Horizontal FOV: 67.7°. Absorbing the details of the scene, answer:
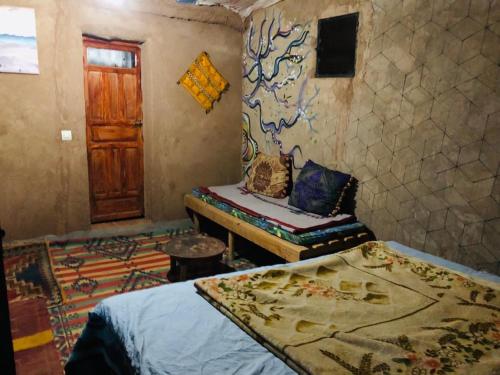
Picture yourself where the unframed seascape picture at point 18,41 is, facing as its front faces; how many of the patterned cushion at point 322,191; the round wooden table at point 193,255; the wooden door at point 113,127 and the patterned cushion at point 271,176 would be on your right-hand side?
0

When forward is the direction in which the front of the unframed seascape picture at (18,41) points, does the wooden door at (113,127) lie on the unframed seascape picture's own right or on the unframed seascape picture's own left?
on the unframed seascape picture's own left

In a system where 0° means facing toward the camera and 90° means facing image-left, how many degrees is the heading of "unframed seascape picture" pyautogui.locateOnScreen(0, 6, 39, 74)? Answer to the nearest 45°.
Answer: approximately 0°

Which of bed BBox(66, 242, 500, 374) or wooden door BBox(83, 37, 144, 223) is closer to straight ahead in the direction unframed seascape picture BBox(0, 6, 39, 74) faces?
the bed

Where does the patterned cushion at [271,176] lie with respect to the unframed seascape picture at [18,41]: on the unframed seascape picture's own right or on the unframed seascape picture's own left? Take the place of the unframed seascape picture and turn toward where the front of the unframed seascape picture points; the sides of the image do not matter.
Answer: on the unframed seascape picture's own left

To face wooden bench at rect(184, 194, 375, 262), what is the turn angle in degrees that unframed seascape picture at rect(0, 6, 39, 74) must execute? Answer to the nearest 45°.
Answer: approximately 45° to its left

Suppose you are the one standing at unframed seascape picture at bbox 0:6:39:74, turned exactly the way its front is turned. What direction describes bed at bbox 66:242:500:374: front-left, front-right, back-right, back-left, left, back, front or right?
front

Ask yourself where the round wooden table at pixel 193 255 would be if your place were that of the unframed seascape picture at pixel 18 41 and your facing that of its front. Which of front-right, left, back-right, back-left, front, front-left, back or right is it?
front-left

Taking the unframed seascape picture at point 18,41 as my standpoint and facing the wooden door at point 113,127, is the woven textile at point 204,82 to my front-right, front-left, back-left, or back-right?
front-right

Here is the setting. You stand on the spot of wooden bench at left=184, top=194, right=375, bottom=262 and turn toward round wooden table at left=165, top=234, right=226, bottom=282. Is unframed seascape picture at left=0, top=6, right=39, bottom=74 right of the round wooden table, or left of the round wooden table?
right

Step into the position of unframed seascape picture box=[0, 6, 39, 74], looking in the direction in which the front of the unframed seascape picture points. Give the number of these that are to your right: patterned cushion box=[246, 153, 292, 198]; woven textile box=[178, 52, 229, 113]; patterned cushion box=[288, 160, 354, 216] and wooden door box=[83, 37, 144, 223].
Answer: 0

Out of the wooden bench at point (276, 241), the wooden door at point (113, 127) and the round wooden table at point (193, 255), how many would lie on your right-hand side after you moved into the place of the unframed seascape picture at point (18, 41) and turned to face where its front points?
0

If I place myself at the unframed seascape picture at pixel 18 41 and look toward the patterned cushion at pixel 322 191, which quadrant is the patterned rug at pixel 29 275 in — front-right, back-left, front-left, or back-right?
front-right

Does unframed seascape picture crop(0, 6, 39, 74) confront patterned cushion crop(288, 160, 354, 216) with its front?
no

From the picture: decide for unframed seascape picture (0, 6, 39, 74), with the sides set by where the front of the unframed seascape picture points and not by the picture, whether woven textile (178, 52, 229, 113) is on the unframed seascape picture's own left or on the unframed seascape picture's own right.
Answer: on the unframed seascape picture's own left

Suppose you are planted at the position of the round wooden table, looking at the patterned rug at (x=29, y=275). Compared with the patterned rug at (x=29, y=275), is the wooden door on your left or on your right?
right

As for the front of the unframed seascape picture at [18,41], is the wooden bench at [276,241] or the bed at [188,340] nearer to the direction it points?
the bed

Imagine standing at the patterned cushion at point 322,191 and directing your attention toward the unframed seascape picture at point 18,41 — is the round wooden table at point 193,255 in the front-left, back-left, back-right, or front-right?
front-left

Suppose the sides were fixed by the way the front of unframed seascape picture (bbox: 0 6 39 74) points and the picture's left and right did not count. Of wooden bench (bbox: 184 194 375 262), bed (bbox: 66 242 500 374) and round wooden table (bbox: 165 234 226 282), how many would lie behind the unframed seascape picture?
0
